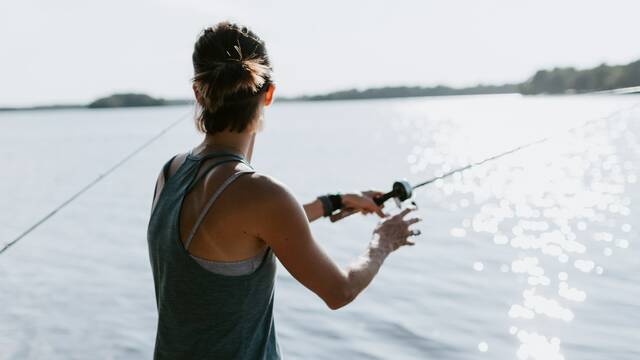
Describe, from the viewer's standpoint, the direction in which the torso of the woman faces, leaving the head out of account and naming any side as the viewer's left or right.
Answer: facing away from the viewer and to the right of the viewer

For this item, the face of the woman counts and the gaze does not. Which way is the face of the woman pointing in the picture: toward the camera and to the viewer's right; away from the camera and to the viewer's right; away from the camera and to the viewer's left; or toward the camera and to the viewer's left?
away from the camera and to the viewer's right
